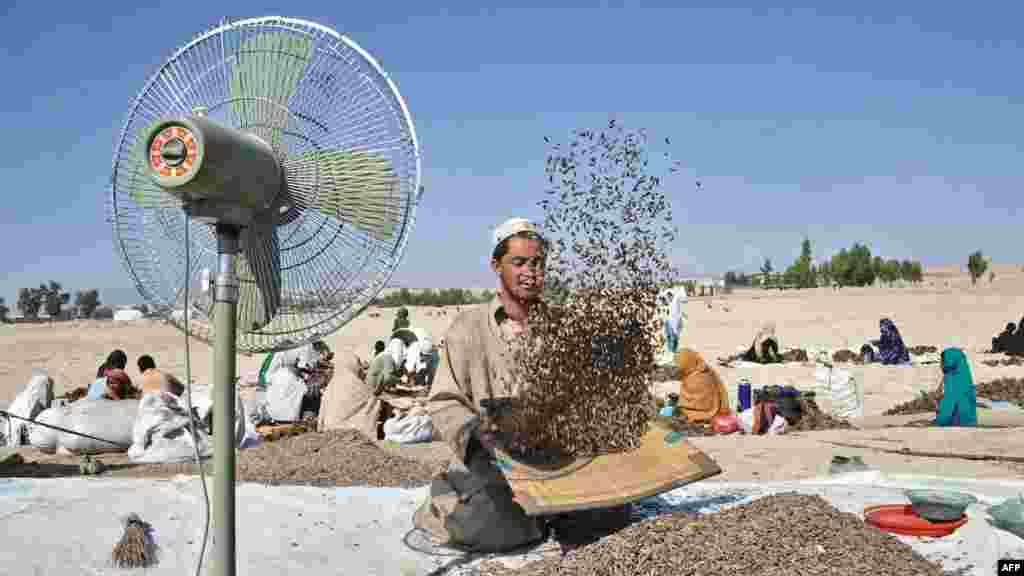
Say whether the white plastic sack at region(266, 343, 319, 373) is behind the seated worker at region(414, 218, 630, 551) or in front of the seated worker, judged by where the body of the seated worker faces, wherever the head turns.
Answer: behind

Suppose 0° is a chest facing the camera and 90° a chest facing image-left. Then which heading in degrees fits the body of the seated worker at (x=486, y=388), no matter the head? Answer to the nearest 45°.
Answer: approximately 315°
